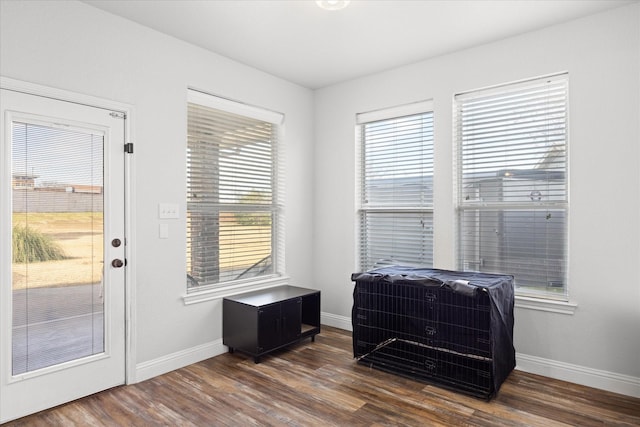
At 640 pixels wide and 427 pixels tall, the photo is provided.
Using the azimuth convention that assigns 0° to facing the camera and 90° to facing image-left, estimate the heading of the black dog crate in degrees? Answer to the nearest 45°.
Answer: approximately 45°

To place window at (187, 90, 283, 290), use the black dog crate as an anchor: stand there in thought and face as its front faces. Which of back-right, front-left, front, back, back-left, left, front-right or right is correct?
front-right

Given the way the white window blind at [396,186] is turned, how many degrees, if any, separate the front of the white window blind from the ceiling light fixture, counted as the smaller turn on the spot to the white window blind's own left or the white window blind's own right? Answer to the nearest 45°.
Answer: approximately 45° to the white window blind's own left

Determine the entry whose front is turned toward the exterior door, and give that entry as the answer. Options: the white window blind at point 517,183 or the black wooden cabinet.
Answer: the white window blind

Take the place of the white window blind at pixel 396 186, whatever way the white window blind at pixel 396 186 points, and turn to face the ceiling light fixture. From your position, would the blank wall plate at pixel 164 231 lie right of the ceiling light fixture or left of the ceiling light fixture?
right

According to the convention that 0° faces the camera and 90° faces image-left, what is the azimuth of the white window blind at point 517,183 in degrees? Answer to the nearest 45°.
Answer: approximately 45°

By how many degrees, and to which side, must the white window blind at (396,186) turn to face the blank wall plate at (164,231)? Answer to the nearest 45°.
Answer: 0° — it already faces it

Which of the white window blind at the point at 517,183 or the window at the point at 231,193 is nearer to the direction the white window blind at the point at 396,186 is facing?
the window
